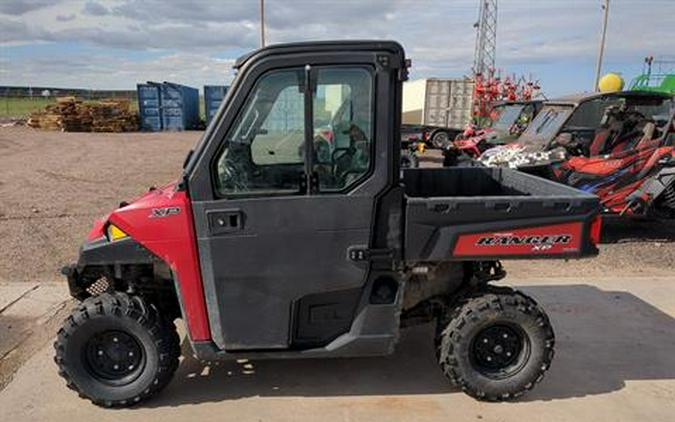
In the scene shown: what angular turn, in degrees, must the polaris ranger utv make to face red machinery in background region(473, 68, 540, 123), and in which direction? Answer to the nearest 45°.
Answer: approximately 90° to its right

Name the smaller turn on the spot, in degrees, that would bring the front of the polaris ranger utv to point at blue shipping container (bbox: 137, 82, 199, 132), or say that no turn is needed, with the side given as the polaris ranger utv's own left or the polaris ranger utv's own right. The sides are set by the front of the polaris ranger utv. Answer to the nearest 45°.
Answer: approximately 90° to the polaris ranger utv's own right

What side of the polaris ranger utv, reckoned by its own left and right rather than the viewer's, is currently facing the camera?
left

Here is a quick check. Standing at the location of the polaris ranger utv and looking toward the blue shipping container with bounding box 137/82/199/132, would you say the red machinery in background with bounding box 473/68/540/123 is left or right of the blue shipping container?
right

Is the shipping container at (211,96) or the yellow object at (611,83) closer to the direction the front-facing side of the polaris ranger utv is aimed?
the shipping container

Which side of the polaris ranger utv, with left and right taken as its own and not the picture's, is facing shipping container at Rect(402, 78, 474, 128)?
right

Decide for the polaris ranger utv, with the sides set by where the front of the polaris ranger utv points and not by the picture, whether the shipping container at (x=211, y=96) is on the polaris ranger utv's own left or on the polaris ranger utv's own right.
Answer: on the polaris ranger utv's own right

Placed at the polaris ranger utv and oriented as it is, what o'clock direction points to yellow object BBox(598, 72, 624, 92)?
The yellow object is roughly at 4 o'clock from the polaris ranger utv.

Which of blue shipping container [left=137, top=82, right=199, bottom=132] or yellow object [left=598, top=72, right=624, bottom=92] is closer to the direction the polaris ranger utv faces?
the blue shipping container
